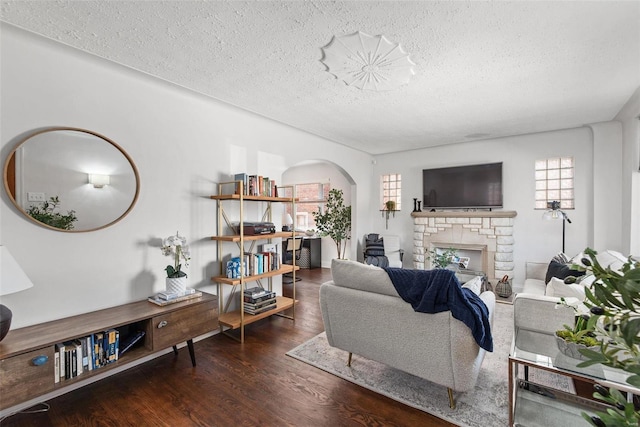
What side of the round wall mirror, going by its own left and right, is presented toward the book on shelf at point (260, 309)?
left

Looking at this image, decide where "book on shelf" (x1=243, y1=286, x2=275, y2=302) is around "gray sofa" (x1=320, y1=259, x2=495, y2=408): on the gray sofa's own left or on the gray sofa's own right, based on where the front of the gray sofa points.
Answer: on the gray sofa's own left

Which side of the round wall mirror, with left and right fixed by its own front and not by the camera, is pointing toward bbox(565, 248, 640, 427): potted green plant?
front

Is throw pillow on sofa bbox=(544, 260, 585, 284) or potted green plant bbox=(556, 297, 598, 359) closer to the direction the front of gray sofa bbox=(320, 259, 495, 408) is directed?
the throw pillow on sofa

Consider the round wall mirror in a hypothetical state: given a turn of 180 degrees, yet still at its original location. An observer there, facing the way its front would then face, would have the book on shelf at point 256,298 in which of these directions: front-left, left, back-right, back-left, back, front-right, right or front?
right

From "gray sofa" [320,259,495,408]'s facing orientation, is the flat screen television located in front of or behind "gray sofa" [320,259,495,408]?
in front

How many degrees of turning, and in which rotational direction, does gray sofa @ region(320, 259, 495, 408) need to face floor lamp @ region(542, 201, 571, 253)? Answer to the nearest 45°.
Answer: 0° — it already faces it

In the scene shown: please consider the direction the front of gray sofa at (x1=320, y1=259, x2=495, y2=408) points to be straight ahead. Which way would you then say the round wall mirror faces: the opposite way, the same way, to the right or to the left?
to the right

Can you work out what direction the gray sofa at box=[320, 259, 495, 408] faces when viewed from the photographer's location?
facing away from the viewer and to the right of the viewer

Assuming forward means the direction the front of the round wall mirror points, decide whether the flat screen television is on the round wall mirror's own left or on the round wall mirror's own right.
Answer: on the round wall mirror's own left
